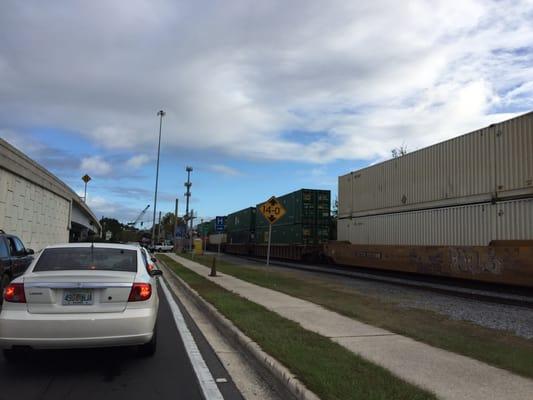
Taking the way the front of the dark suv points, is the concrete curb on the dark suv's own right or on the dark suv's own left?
on the dark suv's own right

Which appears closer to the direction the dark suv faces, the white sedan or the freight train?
the freight train

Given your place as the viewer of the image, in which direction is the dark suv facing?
facing away from the viewer and to the right of the viewer

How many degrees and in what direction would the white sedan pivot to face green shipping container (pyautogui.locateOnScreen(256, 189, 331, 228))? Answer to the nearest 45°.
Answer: approximately 45° to its right

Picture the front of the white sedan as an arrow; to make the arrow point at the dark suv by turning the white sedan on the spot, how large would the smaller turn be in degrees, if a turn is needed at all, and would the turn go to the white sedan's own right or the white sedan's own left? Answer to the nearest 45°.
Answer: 0° — it already faces it

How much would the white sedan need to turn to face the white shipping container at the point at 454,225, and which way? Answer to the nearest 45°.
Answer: approximately 45° to its right

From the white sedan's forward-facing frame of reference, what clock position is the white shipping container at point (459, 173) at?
The white shipping container is roughly at 2 o'clock from the white sedan.

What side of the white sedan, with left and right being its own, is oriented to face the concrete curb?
right

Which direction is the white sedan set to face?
away from the camera

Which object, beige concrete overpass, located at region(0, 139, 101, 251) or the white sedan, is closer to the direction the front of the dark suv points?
the beige concrete overpass
